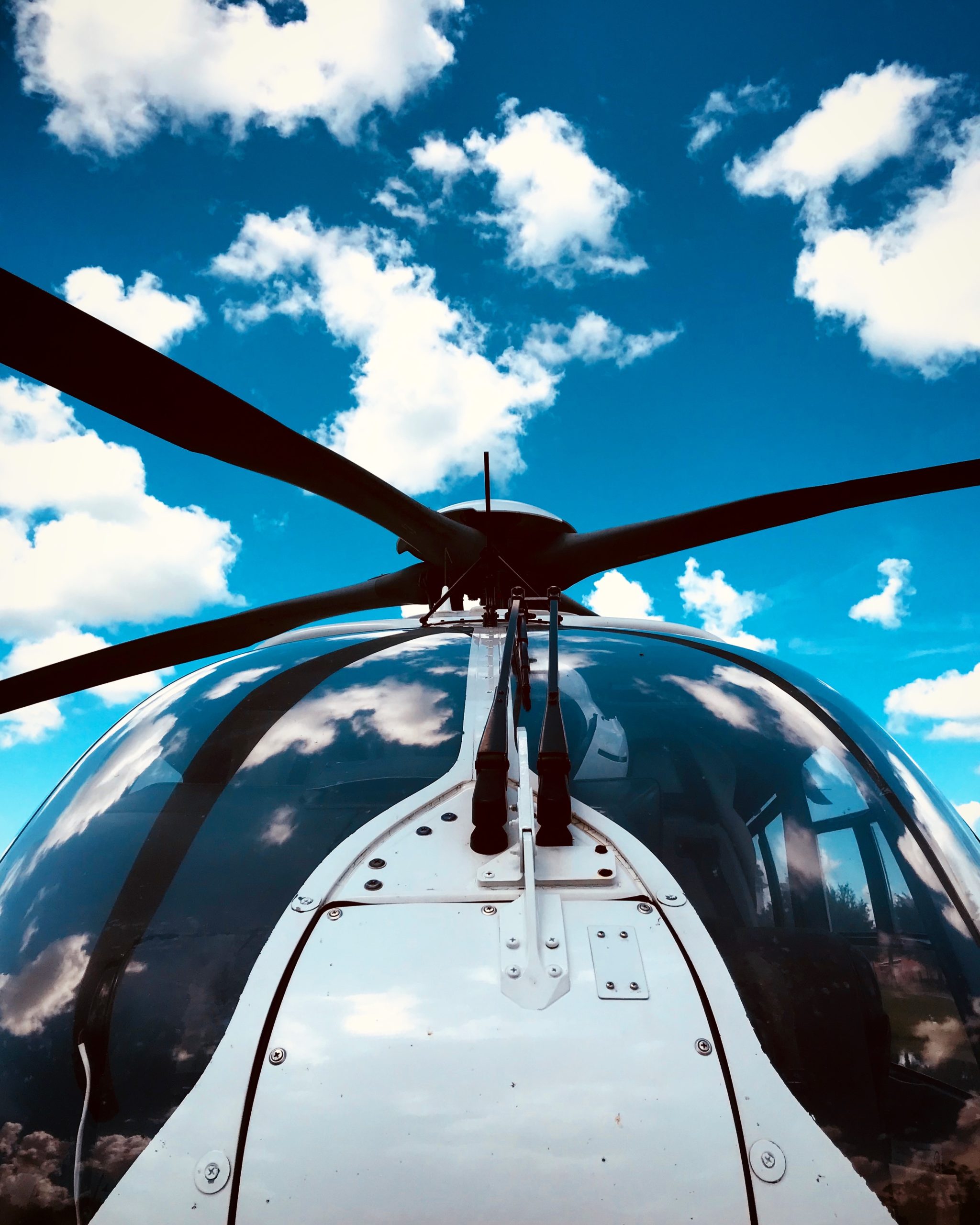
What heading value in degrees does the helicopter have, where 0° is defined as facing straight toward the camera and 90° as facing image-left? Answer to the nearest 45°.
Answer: approximately 0°
